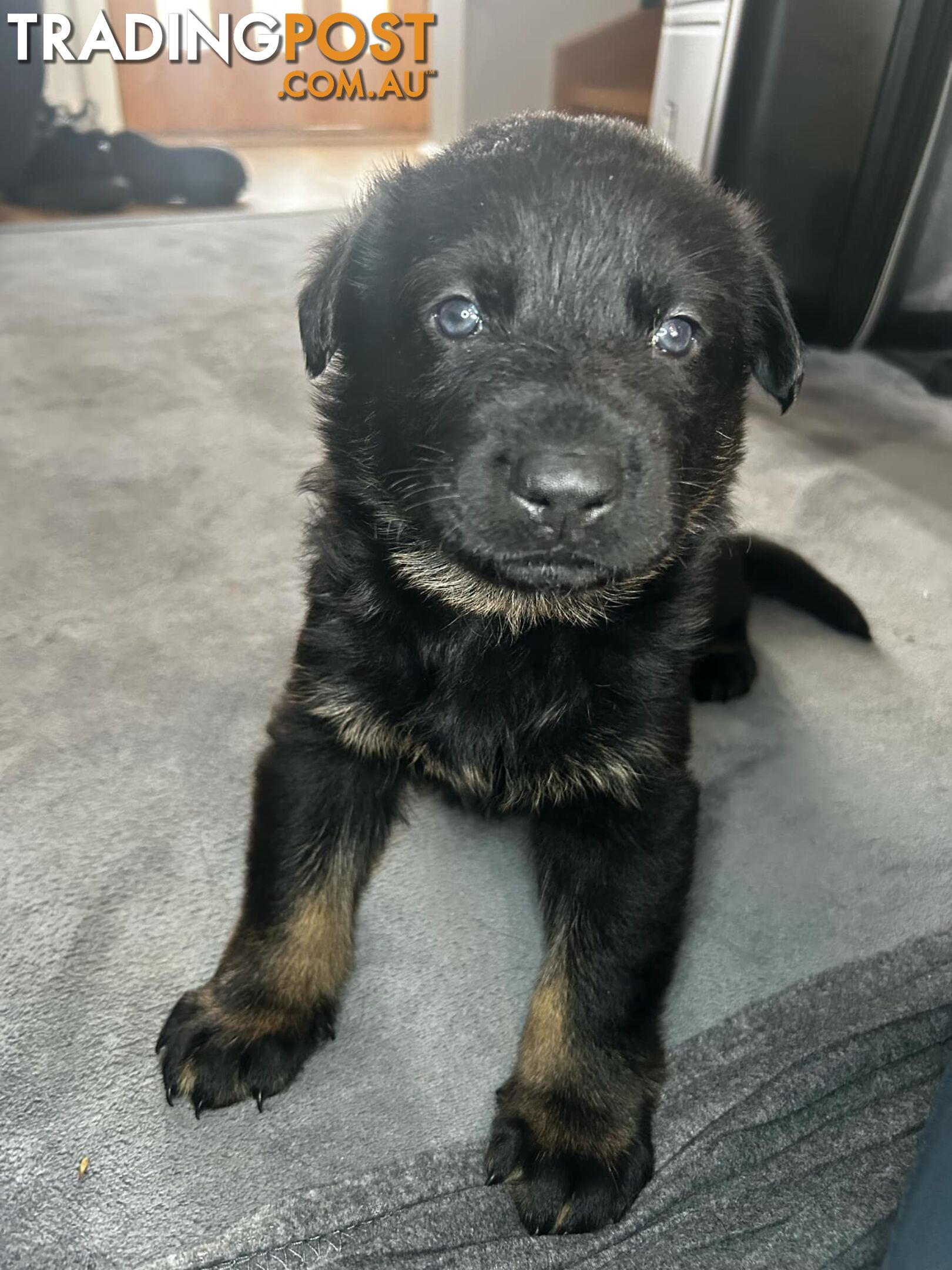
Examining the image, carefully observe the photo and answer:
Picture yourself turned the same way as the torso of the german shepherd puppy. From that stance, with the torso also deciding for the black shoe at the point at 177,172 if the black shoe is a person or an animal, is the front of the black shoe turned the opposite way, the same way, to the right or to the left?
to the left

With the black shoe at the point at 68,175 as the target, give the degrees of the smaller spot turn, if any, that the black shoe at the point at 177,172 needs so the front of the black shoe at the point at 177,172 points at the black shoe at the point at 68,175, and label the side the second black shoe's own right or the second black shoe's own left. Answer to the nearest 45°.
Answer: approximately 180°

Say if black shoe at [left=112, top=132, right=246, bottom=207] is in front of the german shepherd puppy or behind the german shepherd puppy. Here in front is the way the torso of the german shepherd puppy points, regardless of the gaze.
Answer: behind

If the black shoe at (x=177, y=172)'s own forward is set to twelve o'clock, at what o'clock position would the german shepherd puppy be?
The german shepherd puppy is roughly at 3 o'clock from the black shoe.

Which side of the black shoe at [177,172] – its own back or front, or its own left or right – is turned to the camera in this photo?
right

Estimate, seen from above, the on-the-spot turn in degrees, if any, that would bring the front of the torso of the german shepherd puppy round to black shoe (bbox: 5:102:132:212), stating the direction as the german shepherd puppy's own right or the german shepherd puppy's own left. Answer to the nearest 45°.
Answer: approximately 135° to the german shepherd puppy's own right

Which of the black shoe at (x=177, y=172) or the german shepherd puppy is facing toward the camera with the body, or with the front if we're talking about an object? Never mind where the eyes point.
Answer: the german shepherd puppy

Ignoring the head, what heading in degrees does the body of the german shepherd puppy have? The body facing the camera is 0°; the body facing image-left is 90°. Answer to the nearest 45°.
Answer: approximately 0°

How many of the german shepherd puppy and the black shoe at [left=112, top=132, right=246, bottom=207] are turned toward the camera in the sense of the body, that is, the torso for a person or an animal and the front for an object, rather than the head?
1
